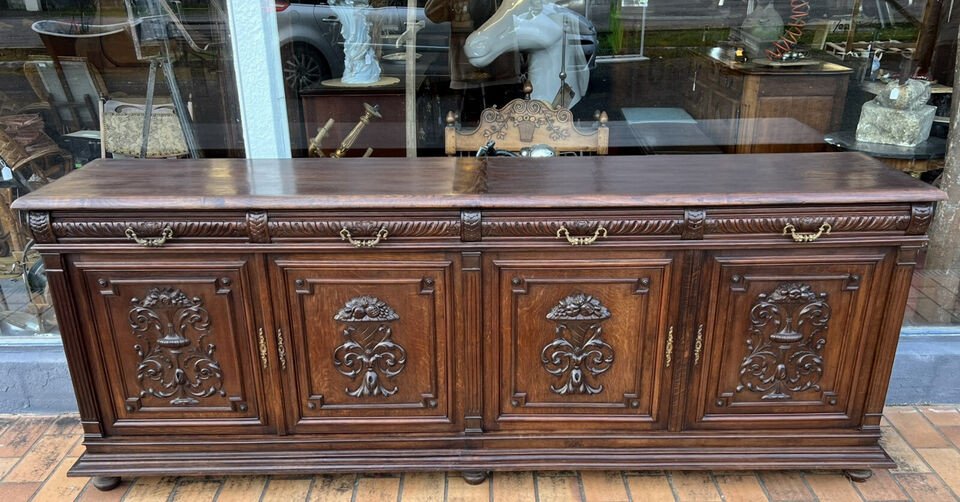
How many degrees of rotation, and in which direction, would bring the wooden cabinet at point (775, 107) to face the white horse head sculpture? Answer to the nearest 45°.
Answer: approximately 45° to its right

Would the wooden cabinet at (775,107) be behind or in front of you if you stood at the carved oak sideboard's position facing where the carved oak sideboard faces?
behind

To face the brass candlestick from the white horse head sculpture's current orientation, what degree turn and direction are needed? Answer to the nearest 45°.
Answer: approximately 45° to its left

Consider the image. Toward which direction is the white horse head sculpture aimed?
to the viewer's left

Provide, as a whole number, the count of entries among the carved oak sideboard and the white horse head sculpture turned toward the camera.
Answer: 1

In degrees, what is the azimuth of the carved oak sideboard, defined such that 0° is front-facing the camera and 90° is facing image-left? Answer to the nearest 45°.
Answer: approximately 0°

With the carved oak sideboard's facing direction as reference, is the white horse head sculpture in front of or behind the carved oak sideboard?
behind

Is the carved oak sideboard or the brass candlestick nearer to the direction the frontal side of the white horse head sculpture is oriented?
the brass candlestick

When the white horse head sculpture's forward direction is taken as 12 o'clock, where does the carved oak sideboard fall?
The carved oak sideboard is roughly at 9 o'clock from the white horse head sculpture.
